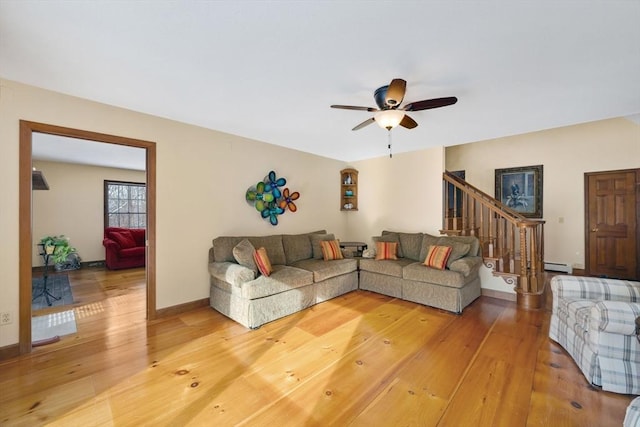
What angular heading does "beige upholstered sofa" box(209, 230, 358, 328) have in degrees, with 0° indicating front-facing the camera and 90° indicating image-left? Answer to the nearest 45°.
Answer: approximately 315°

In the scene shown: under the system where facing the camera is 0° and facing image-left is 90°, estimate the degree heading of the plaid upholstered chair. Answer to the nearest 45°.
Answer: approximately 90°

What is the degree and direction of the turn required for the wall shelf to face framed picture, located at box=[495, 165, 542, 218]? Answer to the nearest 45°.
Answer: approximately 90° to its left

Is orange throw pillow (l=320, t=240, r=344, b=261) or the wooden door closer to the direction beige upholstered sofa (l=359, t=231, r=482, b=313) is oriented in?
the orange throw pillow

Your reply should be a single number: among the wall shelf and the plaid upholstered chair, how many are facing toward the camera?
1

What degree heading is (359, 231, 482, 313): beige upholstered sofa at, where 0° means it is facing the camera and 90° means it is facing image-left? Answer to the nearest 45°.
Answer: approximately 45°

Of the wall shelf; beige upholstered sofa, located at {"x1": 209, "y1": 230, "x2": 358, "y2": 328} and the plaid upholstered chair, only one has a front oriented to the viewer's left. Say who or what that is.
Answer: the plaid upholstered chair

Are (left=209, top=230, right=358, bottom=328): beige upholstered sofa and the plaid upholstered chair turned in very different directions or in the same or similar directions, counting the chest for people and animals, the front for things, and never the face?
very different directions

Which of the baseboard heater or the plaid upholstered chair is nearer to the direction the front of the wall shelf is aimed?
the plaid upholstered chair

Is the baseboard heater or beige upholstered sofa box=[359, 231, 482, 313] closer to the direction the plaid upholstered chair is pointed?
the beige upholstered sofa

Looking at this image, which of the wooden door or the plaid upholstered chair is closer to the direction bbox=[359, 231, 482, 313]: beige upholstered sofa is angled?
the plaid upholstered chair
